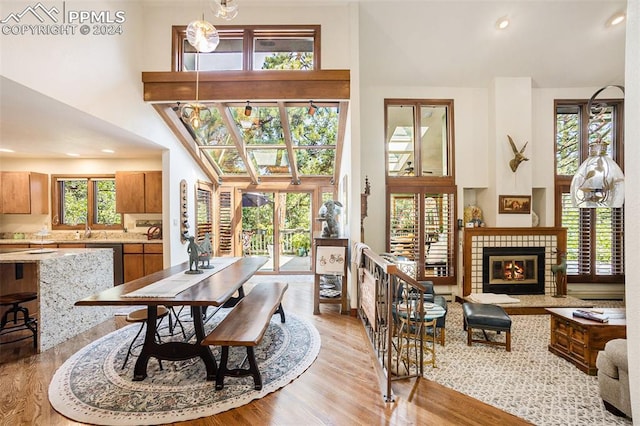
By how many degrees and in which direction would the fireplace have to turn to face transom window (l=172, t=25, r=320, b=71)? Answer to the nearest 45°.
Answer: approximately 45° to its right

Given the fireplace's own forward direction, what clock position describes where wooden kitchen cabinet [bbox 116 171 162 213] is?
The wooden kitchen cabinet is roughly at 2 o'clock from the fireplace.

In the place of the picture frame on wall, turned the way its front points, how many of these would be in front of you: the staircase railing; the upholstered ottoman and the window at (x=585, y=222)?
2

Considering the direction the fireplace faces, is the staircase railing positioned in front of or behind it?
in front

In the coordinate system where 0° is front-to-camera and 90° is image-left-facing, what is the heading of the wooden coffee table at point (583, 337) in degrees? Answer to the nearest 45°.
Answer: approximately 45°

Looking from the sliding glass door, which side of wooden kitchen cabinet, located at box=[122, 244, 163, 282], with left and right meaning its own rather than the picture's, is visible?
left

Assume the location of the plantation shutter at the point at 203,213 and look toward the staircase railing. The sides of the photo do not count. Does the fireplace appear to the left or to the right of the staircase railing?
left

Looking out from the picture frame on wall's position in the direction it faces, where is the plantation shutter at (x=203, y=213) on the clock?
The plantation shutter is roughly at 2 o'clock from the picture frame on wall.

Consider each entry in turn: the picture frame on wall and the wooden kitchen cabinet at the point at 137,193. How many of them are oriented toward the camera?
2

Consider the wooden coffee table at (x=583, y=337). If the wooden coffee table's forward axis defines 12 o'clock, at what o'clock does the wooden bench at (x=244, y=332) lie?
The wooden bench is roughly at 12 o'clock from the wooden coffee table.

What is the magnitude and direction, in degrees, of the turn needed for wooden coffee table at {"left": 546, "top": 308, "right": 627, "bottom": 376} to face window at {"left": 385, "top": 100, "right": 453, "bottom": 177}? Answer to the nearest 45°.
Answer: approximately 90° to its right

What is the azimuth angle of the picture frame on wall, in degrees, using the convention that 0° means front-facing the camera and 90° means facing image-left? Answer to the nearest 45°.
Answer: approximately 0°
